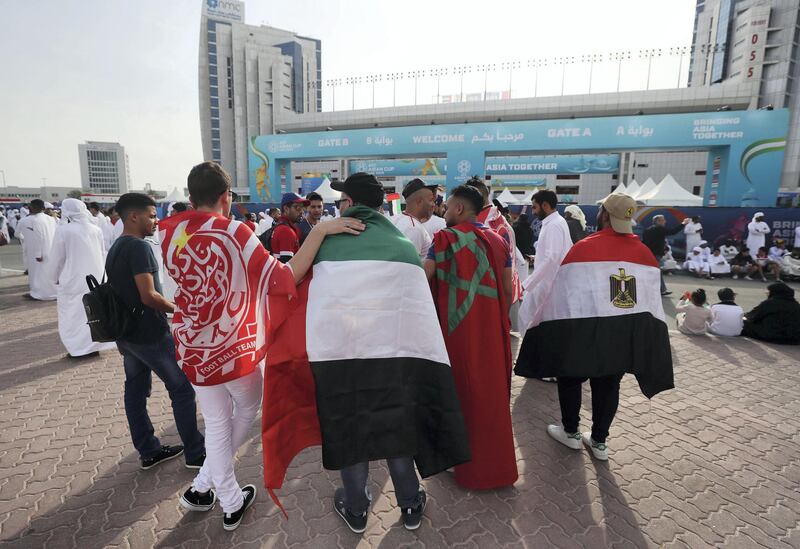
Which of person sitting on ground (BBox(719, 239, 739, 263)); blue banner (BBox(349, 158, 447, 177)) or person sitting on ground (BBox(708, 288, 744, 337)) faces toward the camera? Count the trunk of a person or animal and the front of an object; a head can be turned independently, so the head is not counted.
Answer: the blue banner

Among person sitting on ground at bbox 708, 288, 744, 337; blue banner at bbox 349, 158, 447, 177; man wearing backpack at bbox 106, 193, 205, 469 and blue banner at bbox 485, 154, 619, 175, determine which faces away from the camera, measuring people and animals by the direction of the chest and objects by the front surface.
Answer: the person sitting on ground

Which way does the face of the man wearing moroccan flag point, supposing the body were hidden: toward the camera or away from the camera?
away from the camera

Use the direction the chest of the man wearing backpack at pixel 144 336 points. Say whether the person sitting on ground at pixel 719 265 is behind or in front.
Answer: in front

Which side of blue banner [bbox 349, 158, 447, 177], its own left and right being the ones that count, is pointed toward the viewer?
front

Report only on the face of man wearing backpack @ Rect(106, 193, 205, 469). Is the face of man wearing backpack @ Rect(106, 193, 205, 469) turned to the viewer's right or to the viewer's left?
to the viewer's right

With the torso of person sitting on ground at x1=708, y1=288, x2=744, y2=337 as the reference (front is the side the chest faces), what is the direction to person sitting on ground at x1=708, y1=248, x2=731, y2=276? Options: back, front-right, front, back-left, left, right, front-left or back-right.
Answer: front

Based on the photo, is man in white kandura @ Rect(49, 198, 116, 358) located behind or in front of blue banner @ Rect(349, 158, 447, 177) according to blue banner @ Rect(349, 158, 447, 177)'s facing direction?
in front

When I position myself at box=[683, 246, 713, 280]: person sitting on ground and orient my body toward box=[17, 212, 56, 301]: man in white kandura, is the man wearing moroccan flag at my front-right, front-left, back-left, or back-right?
front-left

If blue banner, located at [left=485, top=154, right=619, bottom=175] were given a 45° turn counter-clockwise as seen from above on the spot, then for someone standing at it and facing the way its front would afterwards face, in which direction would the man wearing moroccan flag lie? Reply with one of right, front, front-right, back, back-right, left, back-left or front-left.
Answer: front-right

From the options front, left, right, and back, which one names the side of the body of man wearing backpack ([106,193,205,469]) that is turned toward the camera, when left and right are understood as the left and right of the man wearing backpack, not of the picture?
right
